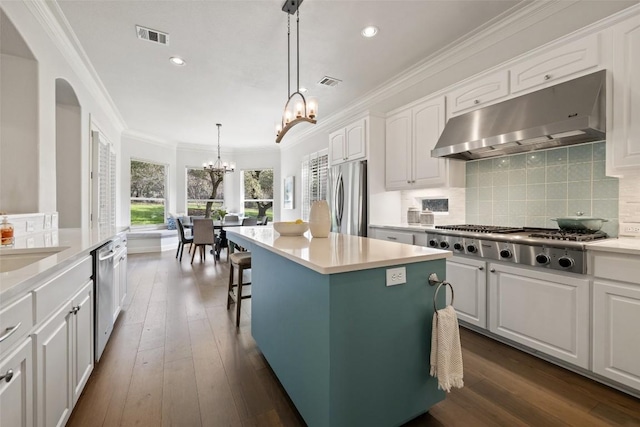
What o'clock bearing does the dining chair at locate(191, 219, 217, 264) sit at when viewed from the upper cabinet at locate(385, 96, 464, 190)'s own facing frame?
The dining chair is roughly at 2 o'clock from the upper cabinet.

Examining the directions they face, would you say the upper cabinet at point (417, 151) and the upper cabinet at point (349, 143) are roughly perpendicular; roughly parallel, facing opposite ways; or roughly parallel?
roughly parallel

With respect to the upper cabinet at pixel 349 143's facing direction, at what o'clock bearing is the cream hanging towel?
The cream hanging towel is roughly at 10 o'clock from the upper cabinet.

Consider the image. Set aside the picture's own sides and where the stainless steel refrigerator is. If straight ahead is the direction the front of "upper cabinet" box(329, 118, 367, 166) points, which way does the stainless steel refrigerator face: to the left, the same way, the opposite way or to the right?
the same way

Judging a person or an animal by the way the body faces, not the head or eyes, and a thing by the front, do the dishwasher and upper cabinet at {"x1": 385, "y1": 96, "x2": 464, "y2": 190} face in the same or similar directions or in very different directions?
very different directions

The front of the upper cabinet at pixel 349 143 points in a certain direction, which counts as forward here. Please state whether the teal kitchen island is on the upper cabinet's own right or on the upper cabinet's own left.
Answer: on the upper cabinet's own left

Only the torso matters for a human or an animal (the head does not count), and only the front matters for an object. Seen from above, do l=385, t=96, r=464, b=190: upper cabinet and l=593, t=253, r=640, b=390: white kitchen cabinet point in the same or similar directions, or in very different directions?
same or similar directions

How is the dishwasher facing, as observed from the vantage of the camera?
facing to the right of the viewer

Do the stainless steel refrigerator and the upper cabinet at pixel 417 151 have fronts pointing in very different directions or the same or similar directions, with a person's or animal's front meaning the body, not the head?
same or similar directions

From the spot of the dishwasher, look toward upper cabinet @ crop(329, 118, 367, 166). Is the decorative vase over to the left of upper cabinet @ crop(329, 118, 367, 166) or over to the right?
right

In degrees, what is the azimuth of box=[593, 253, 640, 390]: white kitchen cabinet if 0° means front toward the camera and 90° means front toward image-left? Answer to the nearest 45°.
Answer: approximately 45°

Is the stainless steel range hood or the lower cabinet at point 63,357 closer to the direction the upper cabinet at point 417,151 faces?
the lower cabinet

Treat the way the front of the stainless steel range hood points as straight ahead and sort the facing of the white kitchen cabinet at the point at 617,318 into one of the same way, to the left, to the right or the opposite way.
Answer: the same way

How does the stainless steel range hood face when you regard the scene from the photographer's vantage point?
facing the viewer and to the left of the viewer

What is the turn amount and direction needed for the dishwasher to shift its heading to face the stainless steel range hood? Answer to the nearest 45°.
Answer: approximately 45° to its right

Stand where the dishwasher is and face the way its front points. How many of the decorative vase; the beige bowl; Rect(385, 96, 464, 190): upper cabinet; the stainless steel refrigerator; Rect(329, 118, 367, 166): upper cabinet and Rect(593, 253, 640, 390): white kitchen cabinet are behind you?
0

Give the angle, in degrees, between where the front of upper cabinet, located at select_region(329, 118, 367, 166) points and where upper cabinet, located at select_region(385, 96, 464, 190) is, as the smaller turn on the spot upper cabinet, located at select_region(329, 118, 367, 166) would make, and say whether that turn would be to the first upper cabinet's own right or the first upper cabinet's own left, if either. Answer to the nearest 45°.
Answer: approximately 90° to the first upper cabinet's own left

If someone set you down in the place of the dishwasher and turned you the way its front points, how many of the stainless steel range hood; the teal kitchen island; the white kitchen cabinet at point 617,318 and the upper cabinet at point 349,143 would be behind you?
0

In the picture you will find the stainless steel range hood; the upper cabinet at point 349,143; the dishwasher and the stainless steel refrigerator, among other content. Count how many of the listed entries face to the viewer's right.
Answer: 1
